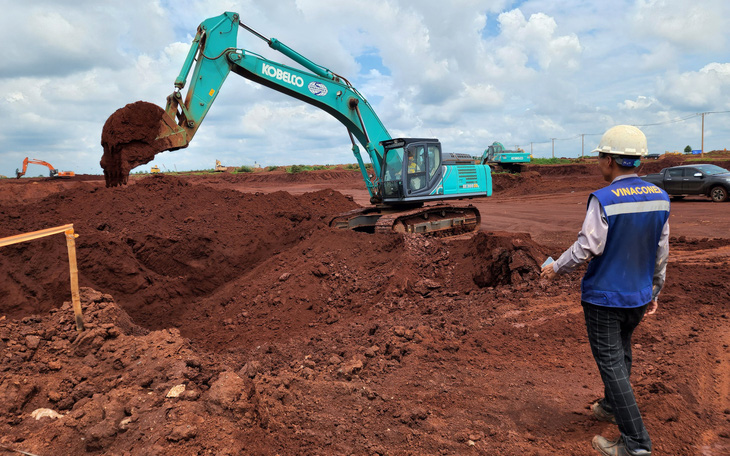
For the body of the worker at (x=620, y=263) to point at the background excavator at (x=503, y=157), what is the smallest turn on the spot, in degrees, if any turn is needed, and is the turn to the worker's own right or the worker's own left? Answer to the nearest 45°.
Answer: approximately 45° to the worker's own right

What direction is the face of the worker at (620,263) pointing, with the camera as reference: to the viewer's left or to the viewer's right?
to the viewer's left

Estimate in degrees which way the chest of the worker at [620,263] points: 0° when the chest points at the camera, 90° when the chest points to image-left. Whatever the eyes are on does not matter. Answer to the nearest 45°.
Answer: approximately 135°

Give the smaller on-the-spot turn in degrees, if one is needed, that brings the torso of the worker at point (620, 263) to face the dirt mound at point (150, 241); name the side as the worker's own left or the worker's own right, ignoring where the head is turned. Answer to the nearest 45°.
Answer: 0° — they already face it

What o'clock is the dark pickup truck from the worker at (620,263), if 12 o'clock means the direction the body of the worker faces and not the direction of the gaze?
The dark pickup truck is roughly at 2 o'clock from the worker.

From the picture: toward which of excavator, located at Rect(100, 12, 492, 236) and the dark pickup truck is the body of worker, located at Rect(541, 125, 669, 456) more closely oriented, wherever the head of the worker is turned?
the excavator
